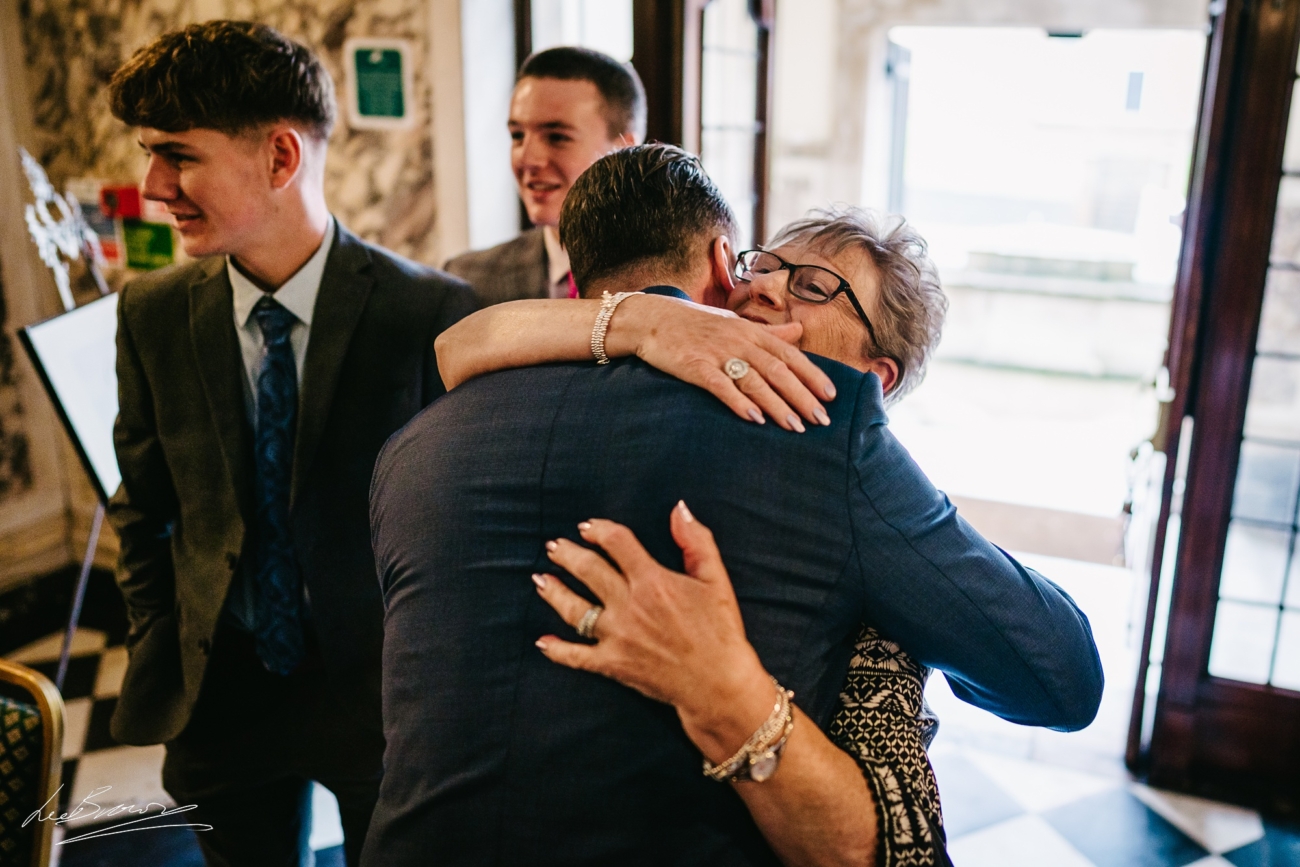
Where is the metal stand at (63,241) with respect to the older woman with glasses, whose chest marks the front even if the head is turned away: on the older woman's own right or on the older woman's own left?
on the older woman's own right

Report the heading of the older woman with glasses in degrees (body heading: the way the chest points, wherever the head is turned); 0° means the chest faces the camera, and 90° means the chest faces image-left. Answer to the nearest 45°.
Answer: approximately 45°

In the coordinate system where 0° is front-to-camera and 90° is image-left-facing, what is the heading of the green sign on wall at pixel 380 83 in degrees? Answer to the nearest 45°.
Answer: approximately 0°

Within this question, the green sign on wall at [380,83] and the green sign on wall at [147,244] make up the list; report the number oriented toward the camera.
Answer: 2

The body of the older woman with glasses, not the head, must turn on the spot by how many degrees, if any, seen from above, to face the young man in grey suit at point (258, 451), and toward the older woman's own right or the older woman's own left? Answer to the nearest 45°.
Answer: approximately 90° to the older woman's own right

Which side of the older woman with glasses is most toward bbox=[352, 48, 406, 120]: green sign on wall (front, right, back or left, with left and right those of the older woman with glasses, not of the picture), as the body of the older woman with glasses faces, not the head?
right

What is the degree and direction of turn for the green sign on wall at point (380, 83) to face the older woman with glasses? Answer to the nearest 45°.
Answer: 0° — it already faces them

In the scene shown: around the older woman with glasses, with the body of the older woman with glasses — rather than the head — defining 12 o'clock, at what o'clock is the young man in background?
The young man in background is roughly at 4 o'clock from the older woman with glasses.

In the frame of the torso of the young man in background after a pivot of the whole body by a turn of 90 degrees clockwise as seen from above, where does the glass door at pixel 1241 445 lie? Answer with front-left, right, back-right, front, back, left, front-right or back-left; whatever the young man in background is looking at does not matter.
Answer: back-right

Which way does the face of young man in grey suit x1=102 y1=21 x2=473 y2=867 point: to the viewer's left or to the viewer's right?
to the viewer's left
